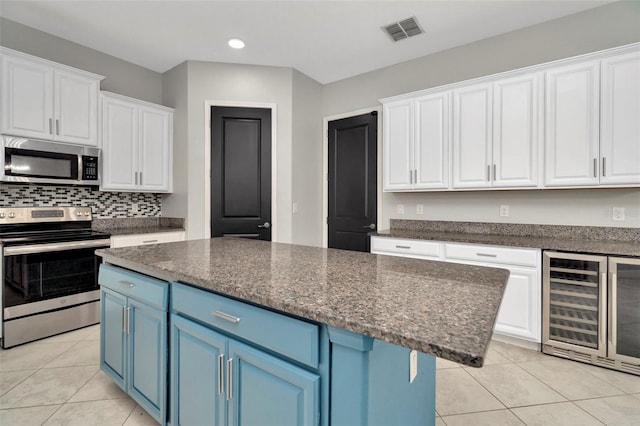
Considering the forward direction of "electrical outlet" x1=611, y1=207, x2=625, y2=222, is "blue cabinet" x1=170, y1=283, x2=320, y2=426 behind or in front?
in front

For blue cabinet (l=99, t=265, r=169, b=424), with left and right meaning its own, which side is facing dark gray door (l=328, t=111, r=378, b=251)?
back

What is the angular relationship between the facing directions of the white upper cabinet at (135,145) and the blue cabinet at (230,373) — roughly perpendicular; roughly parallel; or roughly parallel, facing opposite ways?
roughly perpendicular

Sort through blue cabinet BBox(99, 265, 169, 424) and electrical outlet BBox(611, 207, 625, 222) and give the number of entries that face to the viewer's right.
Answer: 0

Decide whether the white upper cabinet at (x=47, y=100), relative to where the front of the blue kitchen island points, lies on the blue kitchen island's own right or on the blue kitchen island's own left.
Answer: on the blue kitchen island's own right

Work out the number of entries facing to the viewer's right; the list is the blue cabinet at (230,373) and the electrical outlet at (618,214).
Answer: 0

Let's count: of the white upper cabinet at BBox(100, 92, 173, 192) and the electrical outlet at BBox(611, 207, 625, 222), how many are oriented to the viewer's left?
0

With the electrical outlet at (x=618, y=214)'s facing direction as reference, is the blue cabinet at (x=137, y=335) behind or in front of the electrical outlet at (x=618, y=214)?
in front

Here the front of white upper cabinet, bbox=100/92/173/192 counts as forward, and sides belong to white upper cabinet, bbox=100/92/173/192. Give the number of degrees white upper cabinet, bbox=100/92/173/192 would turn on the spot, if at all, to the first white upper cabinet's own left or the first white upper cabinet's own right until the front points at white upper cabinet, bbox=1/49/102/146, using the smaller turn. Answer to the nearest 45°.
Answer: approximately 90° to the first white upper cabinet's own right

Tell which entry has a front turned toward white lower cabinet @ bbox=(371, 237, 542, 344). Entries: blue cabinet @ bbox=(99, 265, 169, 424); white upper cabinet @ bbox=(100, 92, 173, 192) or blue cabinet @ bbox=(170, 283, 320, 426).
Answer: the white upper cabinet

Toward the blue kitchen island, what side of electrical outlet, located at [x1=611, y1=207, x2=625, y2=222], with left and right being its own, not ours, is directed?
front

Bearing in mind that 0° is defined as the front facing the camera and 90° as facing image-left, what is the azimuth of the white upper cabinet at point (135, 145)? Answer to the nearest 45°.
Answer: approximately 315°

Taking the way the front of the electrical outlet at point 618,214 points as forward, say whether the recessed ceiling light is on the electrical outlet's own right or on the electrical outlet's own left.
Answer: on the electrical outlet's own right
